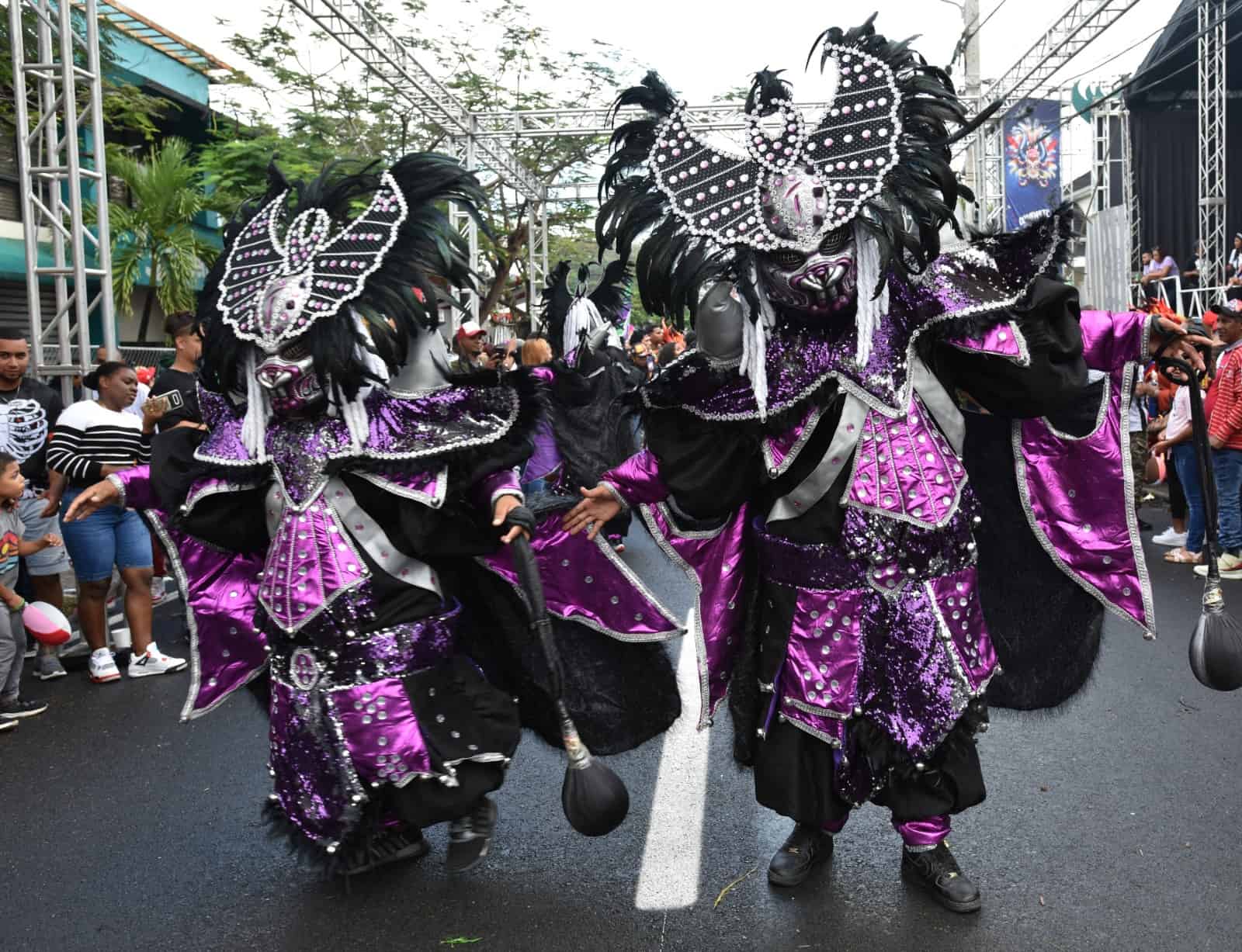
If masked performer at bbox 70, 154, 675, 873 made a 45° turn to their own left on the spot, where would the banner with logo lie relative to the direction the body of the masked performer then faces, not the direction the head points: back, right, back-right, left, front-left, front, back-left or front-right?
back-left

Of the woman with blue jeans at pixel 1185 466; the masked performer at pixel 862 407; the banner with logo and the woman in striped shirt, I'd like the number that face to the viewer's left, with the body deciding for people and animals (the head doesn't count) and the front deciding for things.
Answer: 1

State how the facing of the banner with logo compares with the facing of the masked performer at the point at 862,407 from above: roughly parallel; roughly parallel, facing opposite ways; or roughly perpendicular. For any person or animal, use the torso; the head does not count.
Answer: roughly parallel

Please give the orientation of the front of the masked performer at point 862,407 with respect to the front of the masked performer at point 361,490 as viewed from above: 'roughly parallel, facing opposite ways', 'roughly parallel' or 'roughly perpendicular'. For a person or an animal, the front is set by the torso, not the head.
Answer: roughly parallel

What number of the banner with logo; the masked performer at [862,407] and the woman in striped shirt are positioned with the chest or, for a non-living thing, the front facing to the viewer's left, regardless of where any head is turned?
0

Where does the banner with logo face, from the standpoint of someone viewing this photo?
facing the viewer

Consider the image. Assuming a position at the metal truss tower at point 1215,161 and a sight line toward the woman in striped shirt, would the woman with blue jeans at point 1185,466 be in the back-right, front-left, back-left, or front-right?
front-left

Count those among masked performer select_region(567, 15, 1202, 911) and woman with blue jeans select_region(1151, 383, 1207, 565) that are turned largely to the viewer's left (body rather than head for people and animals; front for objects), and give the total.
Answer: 1

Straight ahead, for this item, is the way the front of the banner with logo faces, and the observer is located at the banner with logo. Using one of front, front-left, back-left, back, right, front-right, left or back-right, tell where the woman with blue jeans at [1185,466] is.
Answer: front

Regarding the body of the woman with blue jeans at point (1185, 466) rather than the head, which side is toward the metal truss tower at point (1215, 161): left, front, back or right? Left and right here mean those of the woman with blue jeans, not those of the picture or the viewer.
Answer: right

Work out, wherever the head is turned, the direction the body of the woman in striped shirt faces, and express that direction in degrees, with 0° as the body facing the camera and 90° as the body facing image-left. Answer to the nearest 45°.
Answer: approximately 315°

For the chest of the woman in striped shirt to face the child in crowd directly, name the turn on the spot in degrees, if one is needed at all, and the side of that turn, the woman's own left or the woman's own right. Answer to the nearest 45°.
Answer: approximately 90° to the woman's own right

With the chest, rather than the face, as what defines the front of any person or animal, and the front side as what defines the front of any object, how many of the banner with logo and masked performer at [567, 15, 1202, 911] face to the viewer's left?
0

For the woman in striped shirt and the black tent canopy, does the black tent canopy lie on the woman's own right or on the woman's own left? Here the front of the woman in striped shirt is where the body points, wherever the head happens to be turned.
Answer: on the woman's own left

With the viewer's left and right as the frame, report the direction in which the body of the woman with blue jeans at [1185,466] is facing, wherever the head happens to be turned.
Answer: facing to the left of the viewer

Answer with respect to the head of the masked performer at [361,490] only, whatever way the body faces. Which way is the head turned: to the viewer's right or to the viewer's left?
to the viewer's left

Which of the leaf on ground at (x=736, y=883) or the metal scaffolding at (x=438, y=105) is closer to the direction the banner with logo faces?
the leaf on ground

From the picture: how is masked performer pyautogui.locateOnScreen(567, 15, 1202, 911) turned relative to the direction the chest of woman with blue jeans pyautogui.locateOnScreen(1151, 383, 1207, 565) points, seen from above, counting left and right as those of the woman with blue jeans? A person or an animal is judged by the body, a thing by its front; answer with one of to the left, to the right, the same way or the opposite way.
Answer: to the left

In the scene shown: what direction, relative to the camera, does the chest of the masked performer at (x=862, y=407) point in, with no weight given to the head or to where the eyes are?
toward the camera
